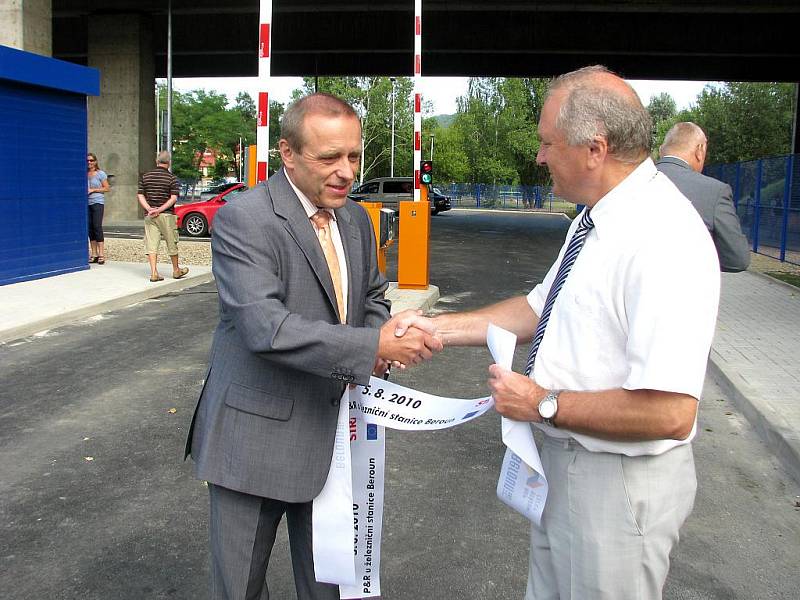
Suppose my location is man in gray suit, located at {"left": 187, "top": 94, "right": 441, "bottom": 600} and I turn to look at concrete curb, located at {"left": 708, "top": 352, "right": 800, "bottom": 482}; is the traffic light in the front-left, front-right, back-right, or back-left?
front-left

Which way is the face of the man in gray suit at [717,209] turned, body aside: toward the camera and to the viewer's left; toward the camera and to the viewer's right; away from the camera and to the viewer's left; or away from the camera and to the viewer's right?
away from the camera and to the viewer's right

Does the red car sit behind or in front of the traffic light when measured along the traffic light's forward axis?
behind

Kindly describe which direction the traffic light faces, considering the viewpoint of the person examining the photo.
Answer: facing the viewer

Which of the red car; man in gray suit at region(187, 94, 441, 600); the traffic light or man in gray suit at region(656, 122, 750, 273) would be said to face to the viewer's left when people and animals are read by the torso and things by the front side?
the red car

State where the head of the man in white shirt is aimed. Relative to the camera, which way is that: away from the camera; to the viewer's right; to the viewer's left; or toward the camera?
to the viewer's left

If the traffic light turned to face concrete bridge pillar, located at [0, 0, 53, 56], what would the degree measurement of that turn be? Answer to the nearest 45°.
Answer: approximately 135° to its right

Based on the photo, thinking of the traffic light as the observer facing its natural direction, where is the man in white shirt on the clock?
The man in white shirt is roughly at 12 o'clock from the traffic light.

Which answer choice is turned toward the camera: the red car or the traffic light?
the traffic light

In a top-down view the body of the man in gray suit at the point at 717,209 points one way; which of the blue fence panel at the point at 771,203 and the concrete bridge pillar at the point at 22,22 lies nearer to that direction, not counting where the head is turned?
the blue fence panel

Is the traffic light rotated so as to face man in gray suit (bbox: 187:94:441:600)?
yes

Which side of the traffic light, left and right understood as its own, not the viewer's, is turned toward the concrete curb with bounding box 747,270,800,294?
left

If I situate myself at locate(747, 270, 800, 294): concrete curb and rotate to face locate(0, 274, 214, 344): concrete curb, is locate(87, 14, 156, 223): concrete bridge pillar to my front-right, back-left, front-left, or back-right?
front-right

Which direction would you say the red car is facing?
to the viewer's left
